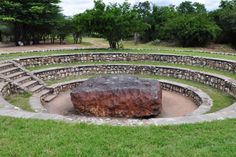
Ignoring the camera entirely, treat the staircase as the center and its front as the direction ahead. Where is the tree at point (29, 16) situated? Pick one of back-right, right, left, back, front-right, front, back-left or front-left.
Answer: back-left

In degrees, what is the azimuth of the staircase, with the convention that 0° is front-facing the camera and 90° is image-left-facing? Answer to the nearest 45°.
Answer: approximately 315°

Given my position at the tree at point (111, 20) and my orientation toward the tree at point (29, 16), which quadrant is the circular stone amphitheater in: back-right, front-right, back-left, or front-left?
back-left

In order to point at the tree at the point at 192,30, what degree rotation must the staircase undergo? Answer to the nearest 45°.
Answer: approximately 90° to its left
